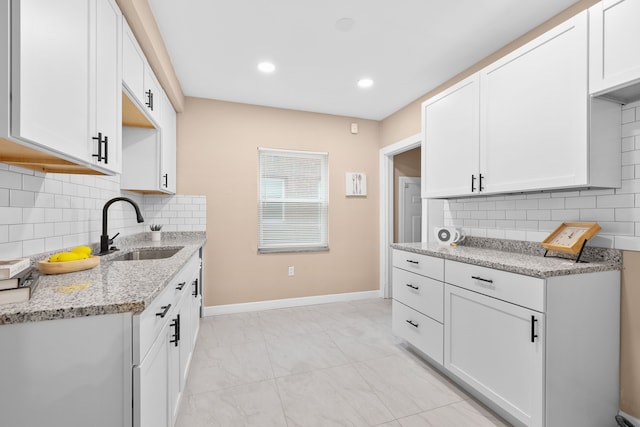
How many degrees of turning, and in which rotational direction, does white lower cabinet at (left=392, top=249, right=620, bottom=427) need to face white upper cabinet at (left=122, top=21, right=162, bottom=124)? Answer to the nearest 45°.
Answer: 0° — it already faces it

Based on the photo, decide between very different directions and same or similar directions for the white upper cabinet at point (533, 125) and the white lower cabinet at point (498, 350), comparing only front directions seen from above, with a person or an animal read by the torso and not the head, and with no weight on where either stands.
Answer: same or similar directions

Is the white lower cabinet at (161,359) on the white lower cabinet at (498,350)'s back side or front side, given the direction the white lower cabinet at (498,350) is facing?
on the front side

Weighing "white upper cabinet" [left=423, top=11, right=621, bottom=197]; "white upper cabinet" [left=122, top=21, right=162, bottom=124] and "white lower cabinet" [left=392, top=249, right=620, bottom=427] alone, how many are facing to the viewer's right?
1

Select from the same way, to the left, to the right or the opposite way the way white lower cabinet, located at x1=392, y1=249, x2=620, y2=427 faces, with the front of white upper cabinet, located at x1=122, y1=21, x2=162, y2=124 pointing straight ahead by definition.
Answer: the opposite way

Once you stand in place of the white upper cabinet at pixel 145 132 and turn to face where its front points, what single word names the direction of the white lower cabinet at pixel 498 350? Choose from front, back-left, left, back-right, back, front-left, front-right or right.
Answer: front-right

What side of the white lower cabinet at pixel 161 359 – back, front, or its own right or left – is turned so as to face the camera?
right

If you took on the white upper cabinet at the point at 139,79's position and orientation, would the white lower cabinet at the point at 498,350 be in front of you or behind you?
in front

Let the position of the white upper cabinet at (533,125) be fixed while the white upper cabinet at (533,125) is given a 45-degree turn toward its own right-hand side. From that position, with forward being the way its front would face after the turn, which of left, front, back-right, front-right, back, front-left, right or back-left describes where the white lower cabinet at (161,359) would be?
front-left

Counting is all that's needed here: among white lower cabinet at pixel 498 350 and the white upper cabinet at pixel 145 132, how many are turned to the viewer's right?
1

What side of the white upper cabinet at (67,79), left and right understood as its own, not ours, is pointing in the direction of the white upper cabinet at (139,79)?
left

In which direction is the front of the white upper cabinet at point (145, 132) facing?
to the viewer's right

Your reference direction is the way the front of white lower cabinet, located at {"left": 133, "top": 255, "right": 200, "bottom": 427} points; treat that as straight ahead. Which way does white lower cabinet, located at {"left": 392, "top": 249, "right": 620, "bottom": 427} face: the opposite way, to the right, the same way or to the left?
the opposite way

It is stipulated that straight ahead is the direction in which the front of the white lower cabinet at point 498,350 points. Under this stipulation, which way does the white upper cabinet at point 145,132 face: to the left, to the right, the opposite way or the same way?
the opposite way

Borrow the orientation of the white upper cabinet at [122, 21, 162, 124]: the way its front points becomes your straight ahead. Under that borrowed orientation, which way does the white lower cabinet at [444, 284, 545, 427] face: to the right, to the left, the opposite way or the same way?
the opposite way

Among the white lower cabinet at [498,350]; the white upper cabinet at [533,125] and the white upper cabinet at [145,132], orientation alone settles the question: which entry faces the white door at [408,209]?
the white upper cabinet at [145,132]
